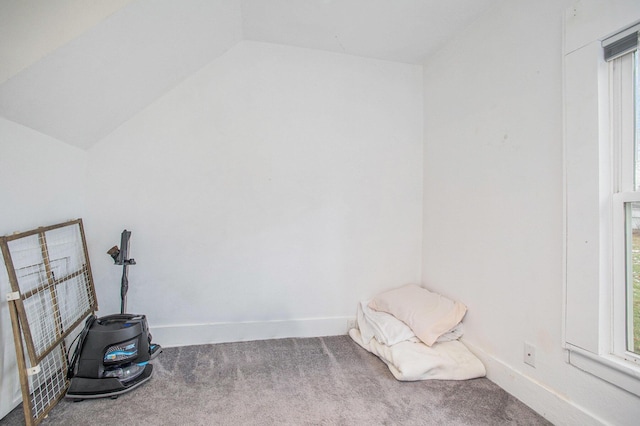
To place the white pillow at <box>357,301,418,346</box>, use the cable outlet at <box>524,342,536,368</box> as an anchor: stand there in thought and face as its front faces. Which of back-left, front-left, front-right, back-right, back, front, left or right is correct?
front-right

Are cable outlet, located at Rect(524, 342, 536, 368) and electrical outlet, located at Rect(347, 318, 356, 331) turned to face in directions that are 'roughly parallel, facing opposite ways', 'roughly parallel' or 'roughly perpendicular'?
roughly perpendicular

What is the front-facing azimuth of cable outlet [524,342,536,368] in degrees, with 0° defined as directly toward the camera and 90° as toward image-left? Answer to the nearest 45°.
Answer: approximately 45°

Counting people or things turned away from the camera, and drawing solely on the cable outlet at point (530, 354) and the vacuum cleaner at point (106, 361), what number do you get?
0

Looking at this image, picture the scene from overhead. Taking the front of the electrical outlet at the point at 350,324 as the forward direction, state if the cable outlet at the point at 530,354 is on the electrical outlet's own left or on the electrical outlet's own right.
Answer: on the electrical outlet's own left

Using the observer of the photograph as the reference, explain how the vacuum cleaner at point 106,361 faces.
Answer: facing the viewer and to the right of the viewer

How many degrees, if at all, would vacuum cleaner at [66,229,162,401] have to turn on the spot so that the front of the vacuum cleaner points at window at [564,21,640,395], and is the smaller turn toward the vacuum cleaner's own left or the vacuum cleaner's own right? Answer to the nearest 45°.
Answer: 0° — it already faces it

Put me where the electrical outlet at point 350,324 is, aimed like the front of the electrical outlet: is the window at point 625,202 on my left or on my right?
on my left

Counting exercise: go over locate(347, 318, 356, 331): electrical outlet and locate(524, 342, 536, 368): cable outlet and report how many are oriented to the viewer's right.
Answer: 0

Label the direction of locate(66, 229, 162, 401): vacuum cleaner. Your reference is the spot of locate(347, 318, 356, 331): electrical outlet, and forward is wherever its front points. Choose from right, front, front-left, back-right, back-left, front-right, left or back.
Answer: front-right

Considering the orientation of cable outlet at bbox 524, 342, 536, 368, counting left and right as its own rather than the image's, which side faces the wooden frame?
front
